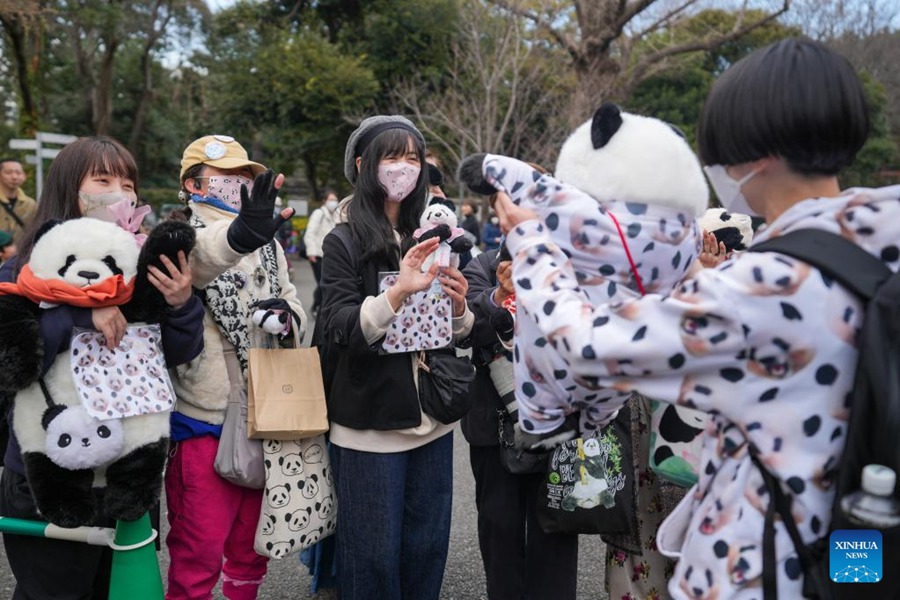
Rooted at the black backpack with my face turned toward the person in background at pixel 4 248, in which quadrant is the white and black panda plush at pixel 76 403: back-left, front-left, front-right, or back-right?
front-left

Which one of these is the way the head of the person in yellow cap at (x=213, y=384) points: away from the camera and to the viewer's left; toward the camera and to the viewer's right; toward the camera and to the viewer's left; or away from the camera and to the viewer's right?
toward the camera and to the viewer's right

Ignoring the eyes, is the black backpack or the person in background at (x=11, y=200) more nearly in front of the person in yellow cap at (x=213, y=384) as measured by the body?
the black backpack

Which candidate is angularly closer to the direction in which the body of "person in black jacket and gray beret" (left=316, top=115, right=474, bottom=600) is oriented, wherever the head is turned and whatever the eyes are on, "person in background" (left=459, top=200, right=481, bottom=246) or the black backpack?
the black backpack

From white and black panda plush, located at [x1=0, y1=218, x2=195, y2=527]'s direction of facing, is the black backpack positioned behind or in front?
in front

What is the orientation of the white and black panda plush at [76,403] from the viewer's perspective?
toward the camera

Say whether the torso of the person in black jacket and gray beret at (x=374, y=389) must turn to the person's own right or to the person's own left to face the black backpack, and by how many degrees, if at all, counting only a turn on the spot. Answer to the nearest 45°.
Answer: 0° — they already face it

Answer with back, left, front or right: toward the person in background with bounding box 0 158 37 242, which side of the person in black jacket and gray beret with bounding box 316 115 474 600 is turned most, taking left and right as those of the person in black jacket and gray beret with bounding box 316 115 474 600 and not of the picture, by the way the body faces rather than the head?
back

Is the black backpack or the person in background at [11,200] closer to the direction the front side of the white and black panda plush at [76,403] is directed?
the black backpack

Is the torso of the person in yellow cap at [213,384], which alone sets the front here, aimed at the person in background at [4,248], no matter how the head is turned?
no

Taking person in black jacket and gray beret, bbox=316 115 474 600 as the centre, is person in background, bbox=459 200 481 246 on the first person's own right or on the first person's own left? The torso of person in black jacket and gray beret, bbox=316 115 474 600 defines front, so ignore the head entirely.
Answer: on the first person's own left

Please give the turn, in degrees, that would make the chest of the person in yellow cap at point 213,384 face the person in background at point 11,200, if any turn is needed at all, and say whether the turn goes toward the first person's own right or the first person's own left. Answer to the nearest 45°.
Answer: approximately 135° to the first person's own left

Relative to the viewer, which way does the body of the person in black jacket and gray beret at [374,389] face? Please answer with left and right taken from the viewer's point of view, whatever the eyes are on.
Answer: facing the viewer and to the right of the viewer

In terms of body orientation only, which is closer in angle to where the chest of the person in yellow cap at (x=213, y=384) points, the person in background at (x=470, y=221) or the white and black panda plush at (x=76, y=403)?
the white and black panda plush

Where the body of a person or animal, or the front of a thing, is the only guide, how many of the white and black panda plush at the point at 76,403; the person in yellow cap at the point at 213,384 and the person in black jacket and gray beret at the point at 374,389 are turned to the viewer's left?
0

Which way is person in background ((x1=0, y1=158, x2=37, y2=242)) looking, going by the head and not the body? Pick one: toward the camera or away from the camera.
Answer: toward the camera
